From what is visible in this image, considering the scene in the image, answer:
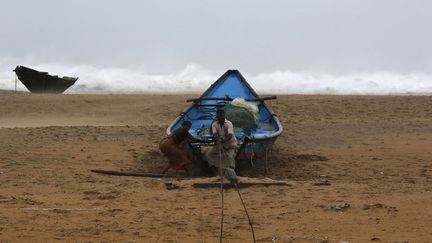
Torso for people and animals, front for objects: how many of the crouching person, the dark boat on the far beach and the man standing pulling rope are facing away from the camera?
0

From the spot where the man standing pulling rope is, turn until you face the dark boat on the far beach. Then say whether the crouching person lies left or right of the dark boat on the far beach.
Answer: left

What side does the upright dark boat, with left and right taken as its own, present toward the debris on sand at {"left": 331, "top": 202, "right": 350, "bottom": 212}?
left

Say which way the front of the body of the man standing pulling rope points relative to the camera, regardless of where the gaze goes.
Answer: toward the camera

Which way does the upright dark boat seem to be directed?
to the viewer's left

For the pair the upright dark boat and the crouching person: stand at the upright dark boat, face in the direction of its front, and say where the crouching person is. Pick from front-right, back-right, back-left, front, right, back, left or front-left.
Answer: left

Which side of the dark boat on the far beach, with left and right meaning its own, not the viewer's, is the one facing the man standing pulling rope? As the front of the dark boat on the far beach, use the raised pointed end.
left

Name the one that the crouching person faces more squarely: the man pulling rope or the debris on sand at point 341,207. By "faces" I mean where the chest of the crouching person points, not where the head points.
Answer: the man pulling rope

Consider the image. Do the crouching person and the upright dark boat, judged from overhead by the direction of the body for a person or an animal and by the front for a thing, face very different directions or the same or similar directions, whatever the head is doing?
very different directions

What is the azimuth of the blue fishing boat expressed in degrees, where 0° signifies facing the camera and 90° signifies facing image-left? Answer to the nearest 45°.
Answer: approximately 180°

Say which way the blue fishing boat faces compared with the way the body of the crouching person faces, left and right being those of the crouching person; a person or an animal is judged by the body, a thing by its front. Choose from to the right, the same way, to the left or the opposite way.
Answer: to the left

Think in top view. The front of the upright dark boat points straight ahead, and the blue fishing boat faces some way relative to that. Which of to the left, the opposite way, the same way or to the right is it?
to the right

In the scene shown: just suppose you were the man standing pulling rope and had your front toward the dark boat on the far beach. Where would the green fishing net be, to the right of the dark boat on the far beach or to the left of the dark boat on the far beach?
right

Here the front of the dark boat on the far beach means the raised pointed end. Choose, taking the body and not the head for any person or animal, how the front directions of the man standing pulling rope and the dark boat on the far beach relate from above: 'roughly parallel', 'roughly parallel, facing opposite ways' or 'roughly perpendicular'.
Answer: roughly perpendicular
